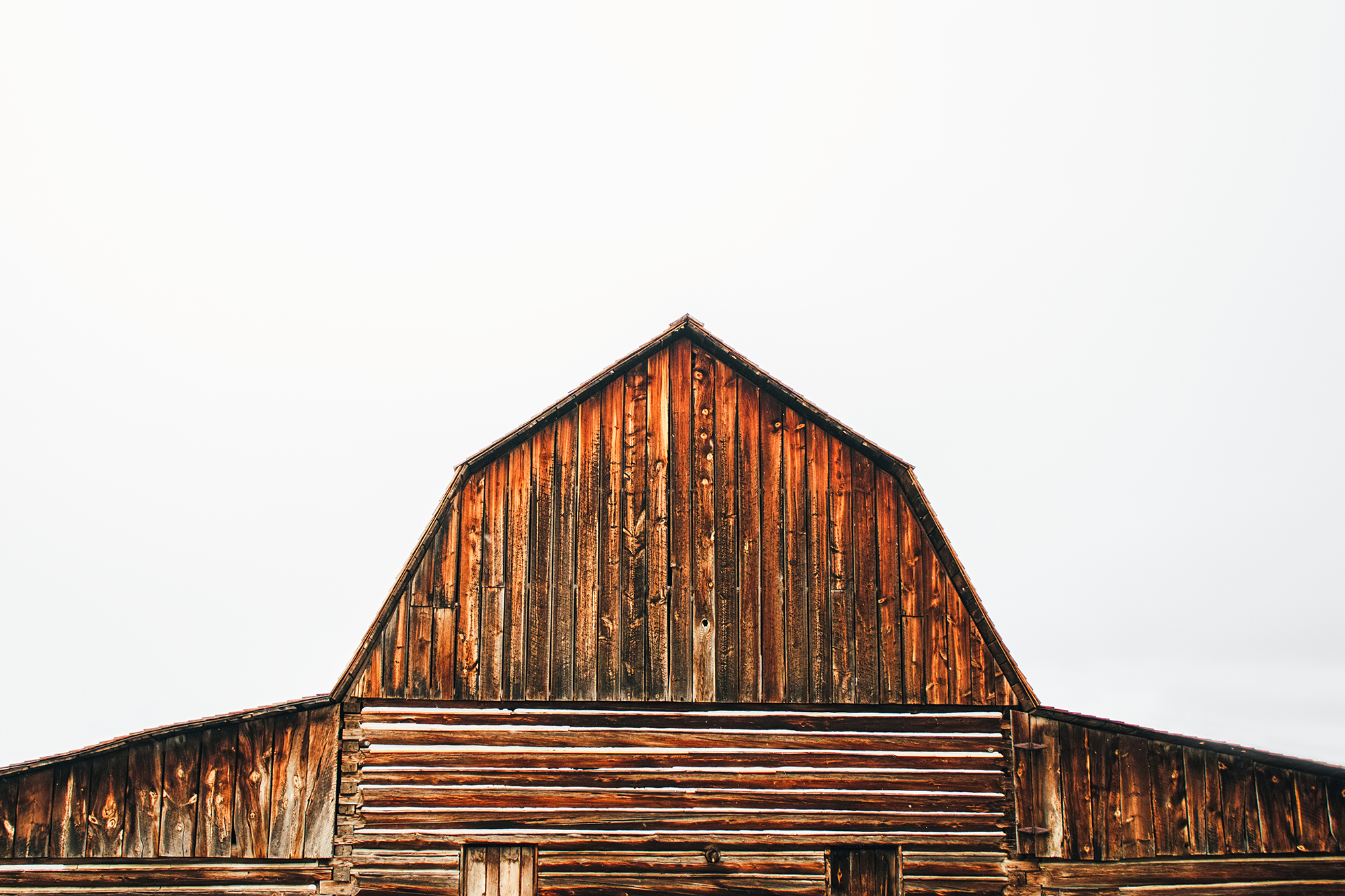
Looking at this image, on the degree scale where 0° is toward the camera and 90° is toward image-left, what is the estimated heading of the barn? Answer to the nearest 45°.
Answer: approximately 0°
